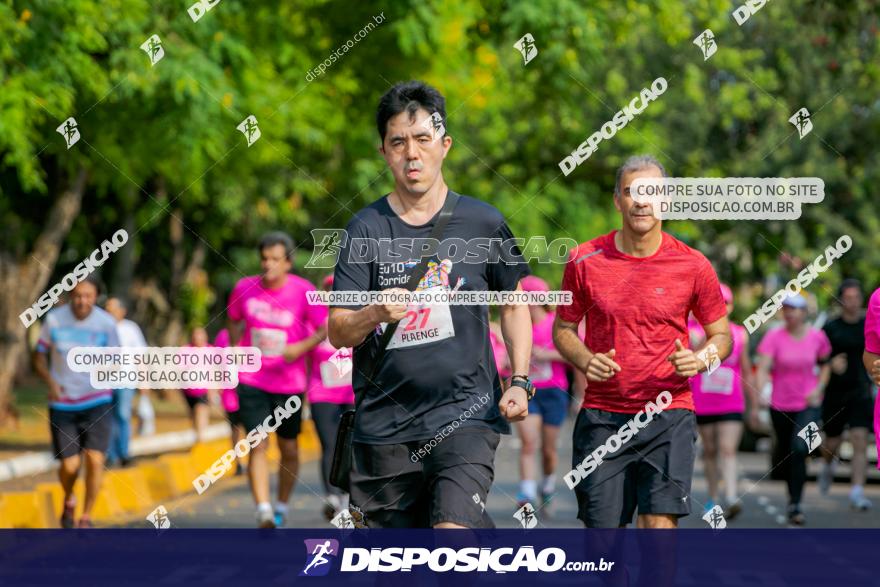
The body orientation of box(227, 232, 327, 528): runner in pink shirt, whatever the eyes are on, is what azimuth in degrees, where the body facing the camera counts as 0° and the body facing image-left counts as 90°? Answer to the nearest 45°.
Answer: approximately 0°

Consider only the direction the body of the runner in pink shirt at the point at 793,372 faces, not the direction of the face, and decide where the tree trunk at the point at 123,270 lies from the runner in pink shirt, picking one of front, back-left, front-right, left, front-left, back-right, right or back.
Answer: back-right

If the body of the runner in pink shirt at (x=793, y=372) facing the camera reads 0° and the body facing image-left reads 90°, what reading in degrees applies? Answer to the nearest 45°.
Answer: approximately 0°

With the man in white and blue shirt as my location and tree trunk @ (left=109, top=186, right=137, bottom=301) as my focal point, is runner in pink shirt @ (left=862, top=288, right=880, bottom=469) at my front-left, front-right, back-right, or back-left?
back-right

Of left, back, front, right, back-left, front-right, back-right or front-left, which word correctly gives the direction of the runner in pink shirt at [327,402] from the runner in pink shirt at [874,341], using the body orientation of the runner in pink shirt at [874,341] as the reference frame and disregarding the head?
back-right

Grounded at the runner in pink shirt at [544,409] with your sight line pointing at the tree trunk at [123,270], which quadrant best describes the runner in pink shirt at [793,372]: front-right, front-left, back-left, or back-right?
back-right

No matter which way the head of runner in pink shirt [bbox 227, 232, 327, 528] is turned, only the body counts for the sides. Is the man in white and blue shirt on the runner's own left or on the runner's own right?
on the runner's own right

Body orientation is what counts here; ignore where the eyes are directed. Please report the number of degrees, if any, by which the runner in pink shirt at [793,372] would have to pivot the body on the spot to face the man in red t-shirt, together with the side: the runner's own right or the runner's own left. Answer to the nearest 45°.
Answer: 0° — they already face them
